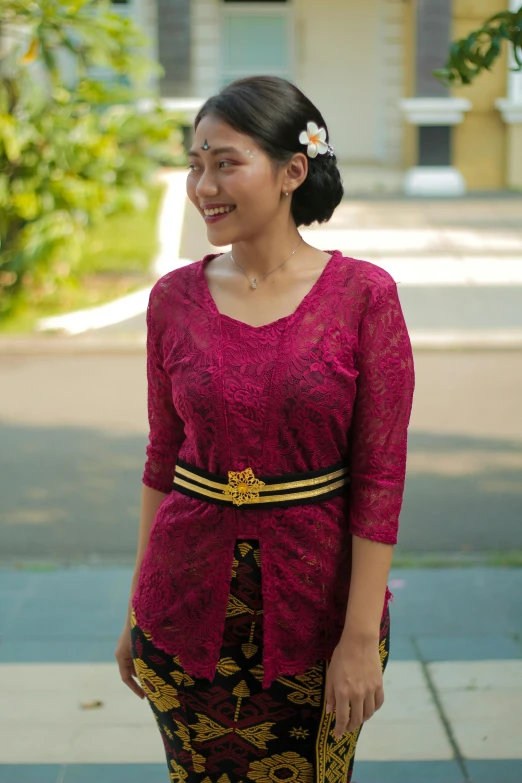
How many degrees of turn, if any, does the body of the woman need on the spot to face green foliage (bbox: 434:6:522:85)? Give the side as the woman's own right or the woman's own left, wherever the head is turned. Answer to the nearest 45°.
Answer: approximately 180°

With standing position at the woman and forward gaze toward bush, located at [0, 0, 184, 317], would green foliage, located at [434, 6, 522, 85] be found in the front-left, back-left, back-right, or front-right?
front-right

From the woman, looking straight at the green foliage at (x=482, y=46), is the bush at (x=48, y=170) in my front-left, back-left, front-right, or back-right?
front-left

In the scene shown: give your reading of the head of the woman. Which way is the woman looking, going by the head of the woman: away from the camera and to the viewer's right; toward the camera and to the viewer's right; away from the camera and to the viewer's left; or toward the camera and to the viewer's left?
toward the camera and to the viewer's left

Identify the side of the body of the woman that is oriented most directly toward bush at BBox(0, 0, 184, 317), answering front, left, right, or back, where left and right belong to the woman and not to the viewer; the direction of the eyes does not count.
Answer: back

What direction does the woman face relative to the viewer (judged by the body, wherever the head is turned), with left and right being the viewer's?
facing the viewer
